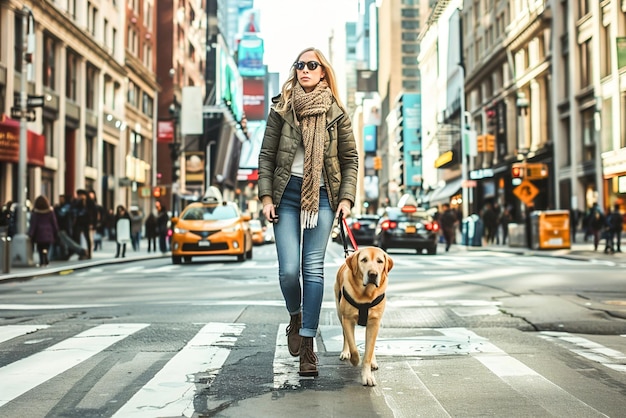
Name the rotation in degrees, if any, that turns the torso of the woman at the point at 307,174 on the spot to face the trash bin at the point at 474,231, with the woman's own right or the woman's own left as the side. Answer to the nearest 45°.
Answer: approximately 180°

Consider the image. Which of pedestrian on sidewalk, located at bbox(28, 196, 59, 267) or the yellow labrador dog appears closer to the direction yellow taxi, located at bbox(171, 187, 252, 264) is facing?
the yellow labrador dog

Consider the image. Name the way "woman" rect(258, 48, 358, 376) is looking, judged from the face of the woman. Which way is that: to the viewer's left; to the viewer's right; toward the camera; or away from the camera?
toward the camera

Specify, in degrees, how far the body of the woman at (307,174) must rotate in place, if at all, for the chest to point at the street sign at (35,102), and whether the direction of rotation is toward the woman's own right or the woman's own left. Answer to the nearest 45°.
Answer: approximately 135° to the woman's own right

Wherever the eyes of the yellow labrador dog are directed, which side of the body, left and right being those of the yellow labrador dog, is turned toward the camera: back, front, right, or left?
front

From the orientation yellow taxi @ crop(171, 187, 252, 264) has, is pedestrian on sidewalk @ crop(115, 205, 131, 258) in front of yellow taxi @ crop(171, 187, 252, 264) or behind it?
behind

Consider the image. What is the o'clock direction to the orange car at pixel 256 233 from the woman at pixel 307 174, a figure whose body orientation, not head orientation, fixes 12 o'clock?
The orange car is roughly at 6 o'clock from the woman.

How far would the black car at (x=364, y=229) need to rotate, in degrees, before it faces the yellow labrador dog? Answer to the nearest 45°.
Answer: approximately 180°

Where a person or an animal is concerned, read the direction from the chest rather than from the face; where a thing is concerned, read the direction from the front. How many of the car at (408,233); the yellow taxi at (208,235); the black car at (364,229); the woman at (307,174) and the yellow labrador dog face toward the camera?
3

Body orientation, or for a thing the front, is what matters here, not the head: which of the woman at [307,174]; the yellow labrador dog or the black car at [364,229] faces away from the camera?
the black car

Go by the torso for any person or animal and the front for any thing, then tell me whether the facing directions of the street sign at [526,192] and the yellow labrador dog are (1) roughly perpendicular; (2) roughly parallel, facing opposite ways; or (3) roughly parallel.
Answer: roughly parallel

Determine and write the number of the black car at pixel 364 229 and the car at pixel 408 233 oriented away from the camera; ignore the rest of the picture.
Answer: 2

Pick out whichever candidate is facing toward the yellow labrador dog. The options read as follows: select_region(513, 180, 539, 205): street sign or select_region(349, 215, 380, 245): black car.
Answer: the street sign

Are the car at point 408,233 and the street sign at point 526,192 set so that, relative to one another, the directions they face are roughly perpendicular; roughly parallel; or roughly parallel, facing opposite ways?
roughly parallel, facing opposite ways

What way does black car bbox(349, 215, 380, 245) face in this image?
away from the camera

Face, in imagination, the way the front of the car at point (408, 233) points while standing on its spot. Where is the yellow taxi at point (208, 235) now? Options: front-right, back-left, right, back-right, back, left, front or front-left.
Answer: back-left

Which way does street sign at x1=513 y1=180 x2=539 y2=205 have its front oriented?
toward the camera

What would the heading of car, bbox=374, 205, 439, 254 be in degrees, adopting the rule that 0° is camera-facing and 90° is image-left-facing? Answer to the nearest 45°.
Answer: approximately 180°

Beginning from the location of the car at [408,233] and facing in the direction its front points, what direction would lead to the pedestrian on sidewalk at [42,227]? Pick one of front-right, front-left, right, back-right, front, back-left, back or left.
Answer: back-left

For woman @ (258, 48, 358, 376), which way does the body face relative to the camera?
toward the camera

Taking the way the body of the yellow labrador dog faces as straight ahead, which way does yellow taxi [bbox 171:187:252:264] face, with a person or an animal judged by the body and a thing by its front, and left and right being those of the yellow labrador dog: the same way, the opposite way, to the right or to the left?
the same way
